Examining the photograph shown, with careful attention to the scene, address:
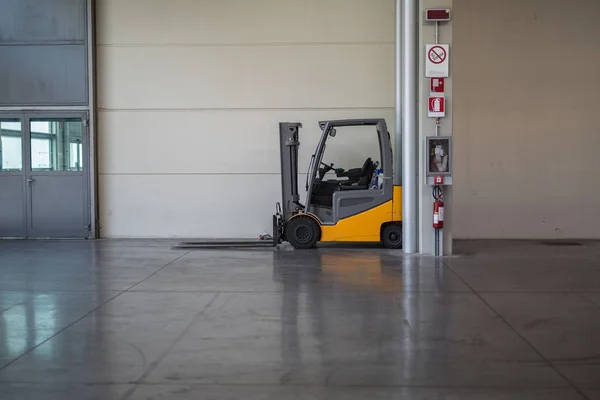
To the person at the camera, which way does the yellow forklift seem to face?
facing to the left of the viewer

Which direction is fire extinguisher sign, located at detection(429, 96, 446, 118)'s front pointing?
toward the camera

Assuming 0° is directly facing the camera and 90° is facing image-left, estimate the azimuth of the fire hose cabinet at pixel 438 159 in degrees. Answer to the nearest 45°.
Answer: approximately 0°

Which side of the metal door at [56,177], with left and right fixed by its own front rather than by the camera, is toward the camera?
front

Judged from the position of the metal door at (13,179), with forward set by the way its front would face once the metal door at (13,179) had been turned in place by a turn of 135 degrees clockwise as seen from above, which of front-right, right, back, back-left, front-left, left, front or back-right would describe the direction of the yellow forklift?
back

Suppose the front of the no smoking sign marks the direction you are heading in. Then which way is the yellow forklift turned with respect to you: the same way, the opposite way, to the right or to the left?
to the right

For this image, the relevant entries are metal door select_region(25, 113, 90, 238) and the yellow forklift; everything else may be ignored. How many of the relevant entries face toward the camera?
1

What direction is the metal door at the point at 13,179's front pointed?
toward the camera

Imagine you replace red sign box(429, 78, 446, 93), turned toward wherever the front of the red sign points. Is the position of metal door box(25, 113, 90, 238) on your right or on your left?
on your right

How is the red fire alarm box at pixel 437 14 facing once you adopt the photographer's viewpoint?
facing the viewer
